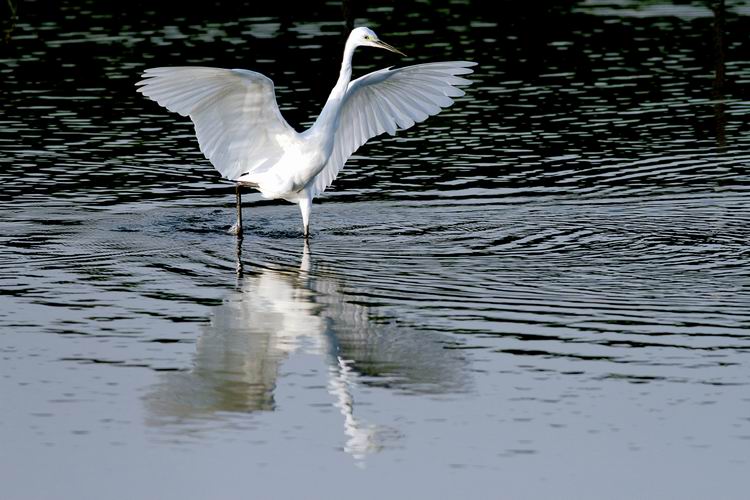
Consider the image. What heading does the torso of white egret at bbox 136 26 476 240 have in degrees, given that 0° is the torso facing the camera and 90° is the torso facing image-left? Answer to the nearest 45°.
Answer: approximately 315°
